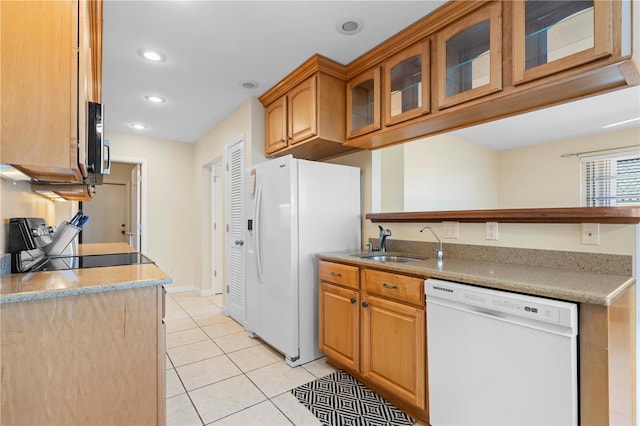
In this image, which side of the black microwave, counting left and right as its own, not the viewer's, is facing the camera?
right

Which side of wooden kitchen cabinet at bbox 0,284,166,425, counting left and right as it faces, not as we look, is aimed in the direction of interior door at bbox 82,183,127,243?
left

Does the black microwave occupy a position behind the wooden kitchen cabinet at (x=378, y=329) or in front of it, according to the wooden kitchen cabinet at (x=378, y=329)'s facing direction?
in front

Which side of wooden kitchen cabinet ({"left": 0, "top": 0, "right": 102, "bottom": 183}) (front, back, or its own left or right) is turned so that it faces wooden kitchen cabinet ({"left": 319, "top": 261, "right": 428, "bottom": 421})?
front

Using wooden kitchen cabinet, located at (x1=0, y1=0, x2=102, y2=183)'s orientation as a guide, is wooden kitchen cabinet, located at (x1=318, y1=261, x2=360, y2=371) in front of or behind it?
in front

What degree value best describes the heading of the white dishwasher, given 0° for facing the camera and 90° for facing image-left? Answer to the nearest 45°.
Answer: approximately 45°

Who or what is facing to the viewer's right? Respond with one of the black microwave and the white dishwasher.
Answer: the black microwave

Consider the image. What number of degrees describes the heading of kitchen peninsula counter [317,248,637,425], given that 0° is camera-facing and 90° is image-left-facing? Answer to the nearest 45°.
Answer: approximately 45°

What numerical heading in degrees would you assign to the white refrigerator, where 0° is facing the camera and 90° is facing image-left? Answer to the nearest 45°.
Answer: approximately 45°
